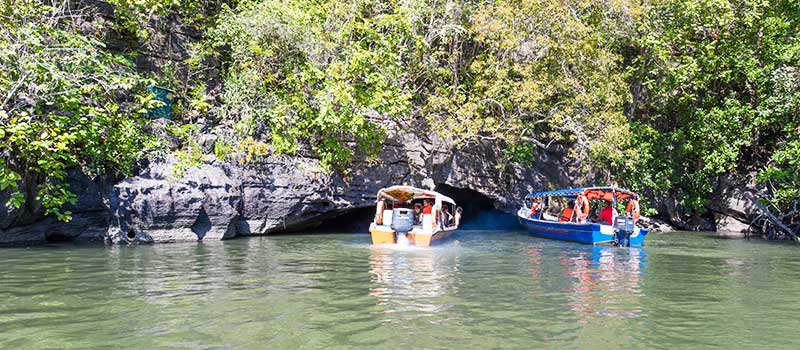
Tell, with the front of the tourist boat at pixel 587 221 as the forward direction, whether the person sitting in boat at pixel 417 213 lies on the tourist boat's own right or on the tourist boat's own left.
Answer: on the tourist boat's own left

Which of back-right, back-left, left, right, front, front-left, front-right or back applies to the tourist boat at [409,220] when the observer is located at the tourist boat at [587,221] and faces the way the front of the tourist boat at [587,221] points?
left

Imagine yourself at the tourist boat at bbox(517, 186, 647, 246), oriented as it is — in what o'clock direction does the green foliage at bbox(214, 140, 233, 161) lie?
The green foliage is roughly at 10 o'clock from the tourist boat.

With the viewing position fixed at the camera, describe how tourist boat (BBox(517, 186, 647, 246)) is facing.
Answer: facing away from the viewer and to the left of the viewer

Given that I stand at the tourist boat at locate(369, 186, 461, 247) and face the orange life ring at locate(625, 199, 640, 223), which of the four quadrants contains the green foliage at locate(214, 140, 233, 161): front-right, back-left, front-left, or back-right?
back-left
